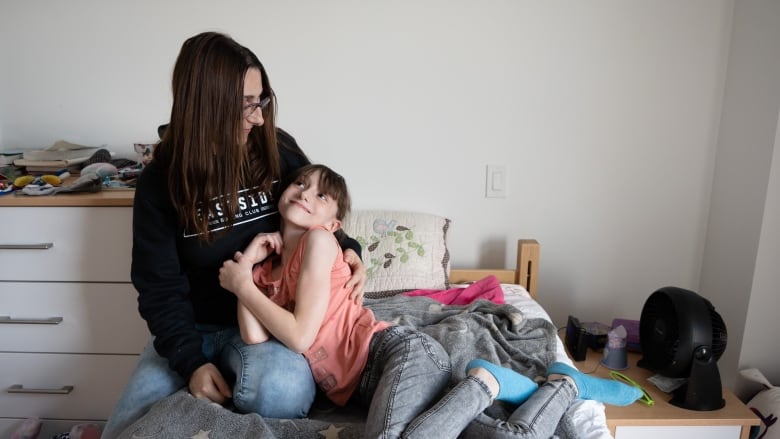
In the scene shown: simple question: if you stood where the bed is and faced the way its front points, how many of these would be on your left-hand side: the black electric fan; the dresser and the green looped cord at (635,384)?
2

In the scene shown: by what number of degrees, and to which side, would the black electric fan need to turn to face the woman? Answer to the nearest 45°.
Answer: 0° — it already faces them

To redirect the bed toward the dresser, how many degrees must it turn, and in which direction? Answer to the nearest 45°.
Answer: approximately 90° to its right

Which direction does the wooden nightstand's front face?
toward the camera

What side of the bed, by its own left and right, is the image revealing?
front

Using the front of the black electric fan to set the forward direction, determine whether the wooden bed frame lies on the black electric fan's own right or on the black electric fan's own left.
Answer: on the black electric fan's own right

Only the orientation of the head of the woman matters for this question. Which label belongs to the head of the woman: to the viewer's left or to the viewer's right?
to the viewer's right

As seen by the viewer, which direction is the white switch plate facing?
toward the camera

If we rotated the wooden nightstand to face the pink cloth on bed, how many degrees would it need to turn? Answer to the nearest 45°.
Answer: approximately 90° to its right

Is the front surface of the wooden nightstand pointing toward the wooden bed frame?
no

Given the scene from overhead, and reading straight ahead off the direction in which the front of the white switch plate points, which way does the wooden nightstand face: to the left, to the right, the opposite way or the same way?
the same way

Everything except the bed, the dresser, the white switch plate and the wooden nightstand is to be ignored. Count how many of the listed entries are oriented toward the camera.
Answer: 4

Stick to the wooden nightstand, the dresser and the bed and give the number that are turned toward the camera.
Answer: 3
